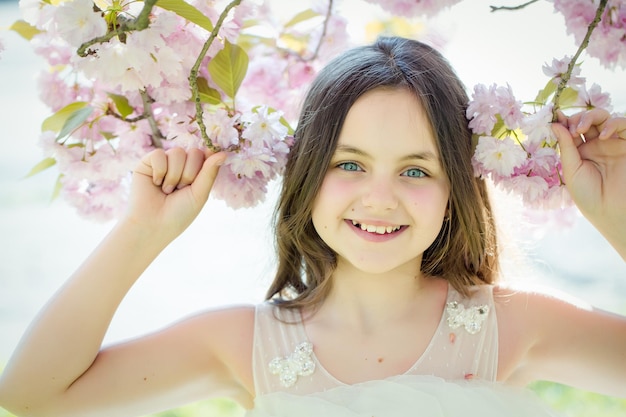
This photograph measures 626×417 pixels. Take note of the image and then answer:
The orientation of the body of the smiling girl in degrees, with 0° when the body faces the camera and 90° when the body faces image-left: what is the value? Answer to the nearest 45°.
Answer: approximately 0°

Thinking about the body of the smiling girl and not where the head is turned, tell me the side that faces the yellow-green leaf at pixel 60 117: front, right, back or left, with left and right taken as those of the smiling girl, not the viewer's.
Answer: right

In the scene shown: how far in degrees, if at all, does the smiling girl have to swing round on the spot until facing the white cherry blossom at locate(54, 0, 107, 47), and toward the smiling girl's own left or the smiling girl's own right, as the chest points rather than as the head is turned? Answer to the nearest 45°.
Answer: approximately 45° to the smiling girl's own right
